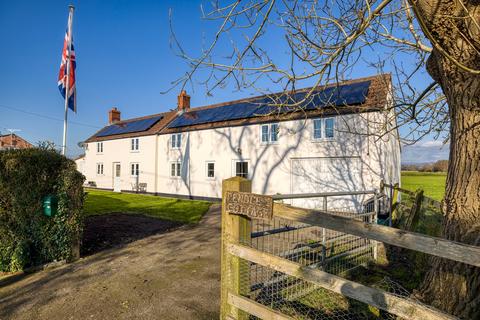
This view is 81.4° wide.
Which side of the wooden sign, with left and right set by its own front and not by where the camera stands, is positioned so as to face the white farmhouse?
back

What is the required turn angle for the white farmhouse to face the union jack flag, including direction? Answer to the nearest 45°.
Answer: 0° — it already faces it

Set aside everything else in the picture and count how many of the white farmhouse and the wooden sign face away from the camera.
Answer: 0

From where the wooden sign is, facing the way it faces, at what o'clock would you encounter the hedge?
The hedge is roughly at 4 o'clock from the wooden sign.

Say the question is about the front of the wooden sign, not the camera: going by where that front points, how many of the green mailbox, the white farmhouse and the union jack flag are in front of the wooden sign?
0

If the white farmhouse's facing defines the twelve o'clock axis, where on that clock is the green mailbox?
The green mailbox is roughly at 11 o'clock from the white farmhouse.

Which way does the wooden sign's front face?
toward the camera

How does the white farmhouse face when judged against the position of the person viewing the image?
facing the viewer and to the left of the viewer

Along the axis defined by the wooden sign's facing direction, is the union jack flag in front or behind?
behind

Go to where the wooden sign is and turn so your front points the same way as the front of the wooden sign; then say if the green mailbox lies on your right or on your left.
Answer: on your right

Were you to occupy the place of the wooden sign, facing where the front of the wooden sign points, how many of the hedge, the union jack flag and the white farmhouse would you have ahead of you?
0

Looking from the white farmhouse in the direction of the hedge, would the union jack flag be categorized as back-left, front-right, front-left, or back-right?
front-right

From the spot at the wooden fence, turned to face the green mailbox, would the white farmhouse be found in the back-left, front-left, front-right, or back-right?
front-right
